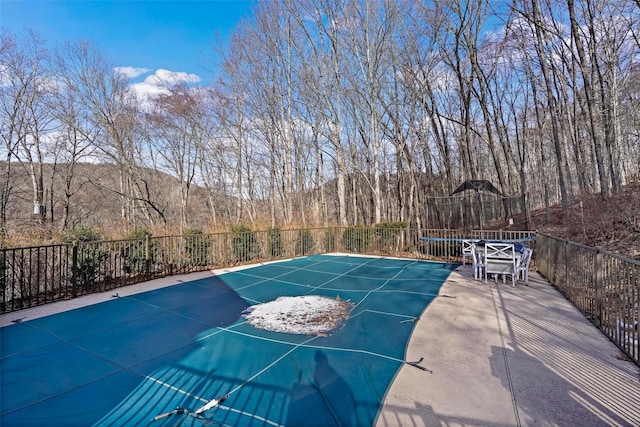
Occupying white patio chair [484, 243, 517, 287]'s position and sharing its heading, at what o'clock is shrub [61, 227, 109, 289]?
The shrub is roughly at 8 o'clock from the white patio chair.

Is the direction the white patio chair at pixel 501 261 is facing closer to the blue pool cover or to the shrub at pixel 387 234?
the shrub

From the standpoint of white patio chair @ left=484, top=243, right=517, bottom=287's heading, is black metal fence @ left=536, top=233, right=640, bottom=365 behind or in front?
behind

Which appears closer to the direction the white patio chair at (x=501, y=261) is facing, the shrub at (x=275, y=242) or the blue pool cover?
the shrub

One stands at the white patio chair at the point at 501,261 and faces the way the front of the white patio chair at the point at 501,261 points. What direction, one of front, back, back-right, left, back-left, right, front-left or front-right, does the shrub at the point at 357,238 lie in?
front-left

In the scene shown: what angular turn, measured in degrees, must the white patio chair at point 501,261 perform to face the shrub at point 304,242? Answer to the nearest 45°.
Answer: approximately 90° to its left

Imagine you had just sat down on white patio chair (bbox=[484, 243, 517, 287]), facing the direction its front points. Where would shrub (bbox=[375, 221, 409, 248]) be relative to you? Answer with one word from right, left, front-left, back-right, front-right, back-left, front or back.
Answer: front-left

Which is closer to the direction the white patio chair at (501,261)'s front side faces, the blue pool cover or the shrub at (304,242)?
the shrub

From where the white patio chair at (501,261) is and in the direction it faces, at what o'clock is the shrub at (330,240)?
The shrub is roughly at 10 o'clock from the white patio chair.

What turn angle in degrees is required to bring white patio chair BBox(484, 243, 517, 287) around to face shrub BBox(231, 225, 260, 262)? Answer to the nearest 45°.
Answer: approximately 90° to its left

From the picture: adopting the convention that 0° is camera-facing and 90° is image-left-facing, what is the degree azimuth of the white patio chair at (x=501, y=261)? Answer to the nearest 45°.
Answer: approximately 180°
